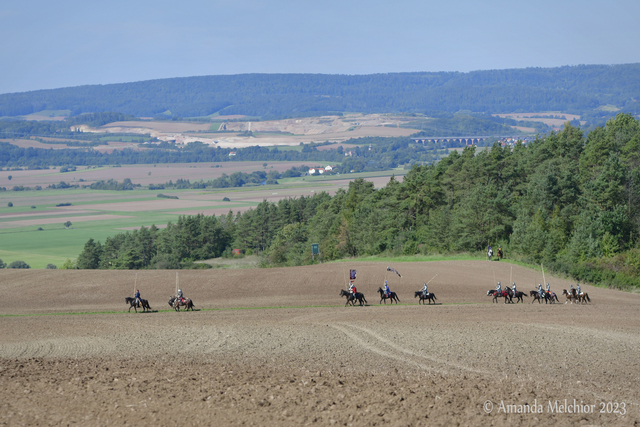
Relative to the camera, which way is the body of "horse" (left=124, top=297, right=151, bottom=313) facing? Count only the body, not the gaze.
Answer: to the viewer's left

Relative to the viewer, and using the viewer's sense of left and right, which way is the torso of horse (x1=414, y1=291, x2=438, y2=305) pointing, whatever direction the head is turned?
facing to the left of the viewer

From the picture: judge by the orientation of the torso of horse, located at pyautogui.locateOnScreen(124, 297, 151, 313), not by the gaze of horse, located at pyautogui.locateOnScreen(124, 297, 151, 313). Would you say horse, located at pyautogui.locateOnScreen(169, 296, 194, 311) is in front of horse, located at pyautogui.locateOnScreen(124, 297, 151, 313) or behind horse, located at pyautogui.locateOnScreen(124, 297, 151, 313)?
behind

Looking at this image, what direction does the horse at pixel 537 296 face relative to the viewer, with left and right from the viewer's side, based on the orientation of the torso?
facing to the left of the viewer

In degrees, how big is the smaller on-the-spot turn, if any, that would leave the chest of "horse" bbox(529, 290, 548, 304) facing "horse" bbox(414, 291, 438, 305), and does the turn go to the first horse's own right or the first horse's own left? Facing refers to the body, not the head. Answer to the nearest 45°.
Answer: approximately 45° to the first horse's own left

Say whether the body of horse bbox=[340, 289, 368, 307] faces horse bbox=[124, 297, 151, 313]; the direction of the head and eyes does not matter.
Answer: yes

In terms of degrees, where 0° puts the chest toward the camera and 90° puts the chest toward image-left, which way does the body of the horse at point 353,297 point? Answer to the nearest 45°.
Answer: approximately 90°

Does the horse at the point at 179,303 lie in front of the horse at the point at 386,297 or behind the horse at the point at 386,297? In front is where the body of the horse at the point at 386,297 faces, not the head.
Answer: in front

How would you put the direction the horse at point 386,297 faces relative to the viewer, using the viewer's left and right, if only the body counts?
facing to the left of the viewer

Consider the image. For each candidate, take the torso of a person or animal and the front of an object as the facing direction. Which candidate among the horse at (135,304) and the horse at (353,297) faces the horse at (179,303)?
the horse at (353,297)

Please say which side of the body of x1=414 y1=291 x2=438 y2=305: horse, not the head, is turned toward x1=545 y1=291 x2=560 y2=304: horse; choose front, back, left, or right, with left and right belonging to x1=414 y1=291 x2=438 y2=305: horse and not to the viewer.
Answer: back
